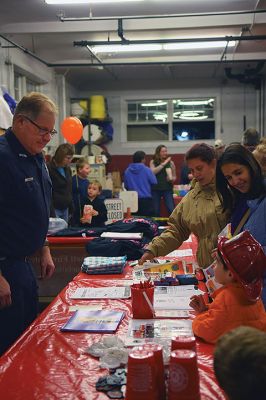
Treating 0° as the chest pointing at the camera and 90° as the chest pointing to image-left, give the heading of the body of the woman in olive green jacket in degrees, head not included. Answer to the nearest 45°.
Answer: approximately 45°

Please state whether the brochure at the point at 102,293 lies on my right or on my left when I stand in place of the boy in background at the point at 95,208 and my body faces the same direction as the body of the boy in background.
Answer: on my left

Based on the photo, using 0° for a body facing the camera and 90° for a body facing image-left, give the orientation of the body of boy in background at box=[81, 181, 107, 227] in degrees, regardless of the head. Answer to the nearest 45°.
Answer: approximately 45°

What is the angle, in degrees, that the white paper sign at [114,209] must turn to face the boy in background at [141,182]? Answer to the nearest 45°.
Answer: approximately 180°
